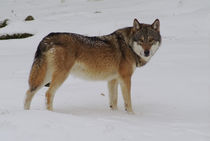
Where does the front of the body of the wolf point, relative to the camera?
to the viewer's right
